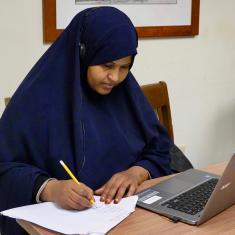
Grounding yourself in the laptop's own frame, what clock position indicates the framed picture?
The framed picture is roughly at 1 o'clock from the laptop.

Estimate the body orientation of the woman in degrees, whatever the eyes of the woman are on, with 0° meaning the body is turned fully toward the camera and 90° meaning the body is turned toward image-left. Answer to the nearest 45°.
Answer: approximately 315°

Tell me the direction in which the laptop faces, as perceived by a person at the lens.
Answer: facing away from the viewer and to the left of the viewer

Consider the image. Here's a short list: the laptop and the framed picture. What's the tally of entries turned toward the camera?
1

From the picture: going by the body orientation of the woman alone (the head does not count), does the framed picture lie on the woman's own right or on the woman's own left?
on the woman's own left
